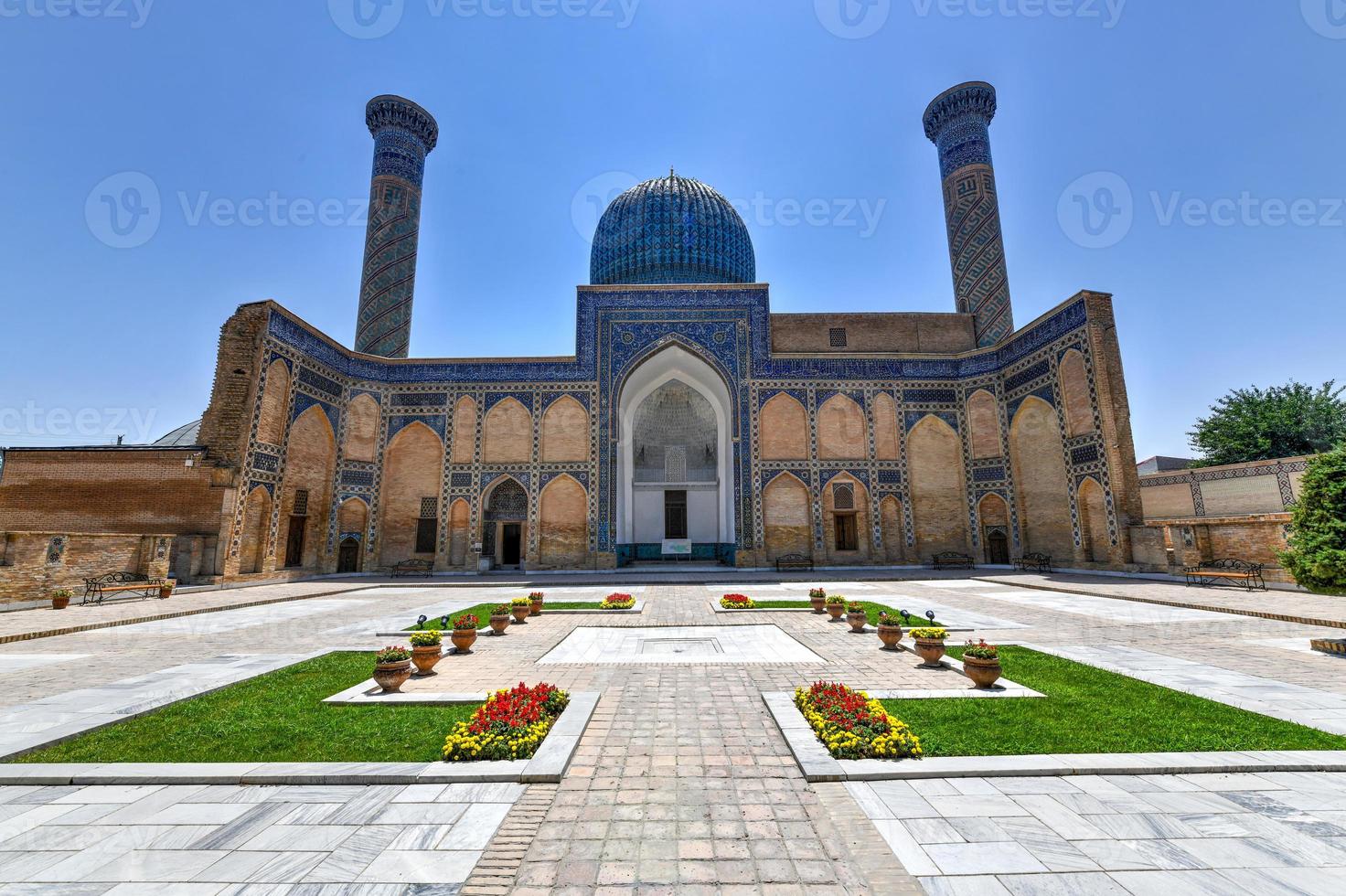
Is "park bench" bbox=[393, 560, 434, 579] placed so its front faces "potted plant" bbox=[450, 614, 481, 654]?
yes

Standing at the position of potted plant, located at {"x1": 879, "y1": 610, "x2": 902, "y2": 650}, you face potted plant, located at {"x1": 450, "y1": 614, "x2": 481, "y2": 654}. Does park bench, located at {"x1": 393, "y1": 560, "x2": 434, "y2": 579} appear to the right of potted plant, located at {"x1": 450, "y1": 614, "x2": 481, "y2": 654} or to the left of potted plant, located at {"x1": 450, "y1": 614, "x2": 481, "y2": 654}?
right

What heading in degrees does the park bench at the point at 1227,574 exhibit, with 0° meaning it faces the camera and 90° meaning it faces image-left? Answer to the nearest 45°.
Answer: approximately 45°

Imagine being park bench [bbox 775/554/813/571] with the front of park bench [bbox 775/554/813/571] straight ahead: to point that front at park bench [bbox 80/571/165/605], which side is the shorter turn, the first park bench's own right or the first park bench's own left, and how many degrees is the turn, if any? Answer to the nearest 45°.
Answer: approximately 45° to the first park bench's own right

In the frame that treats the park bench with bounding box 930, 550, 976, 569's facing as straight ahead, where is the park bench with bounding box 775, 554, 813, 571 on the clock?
the park bench with bounding box 775, 554, 813, 571 is roughly at 2 o'clock from the park bench with bounding box 930, 550, 976, 569.

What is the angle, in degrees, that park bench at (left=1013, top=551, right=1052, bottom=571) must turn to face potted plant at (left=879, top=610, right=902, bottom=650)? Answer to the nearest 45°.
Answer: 0° — it already faces it

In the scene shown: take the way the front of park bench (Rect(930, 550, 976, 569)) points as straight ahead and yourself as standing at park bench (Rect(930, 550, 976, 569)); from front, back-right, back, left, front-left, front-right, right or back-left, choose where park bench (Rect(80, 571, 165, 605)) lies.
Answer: front-right

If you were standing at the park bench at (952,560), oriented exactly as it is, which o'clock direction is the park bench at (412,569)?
the park bench at (412,569) is roughly at 2 o'clock from the park bench at (952,560).

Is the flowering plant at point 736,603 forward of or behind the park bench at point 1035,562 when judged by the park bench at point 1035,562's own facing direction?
forward

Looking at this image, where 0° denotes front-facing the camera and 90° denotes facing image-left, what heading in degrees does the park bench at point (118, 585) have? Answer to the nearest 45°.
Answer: approximately 315°

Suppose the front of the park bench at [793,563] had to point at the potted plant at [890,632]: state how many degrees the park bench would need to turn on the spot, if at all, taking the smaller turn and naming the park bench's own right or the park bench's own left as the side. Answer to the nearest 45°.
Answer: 0° — it already faces it

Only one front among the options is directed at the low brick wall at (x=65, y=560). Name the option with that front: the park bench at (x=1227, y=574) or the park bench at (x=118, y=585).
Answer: the park bench at (x=1227, y=574)
